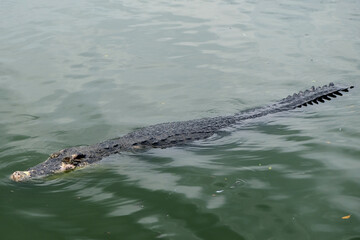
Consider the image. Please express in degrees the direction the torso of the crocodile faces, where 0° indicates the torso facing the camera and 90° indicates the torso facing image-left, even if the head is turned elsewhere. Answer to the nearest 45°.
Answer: approximately 45°
